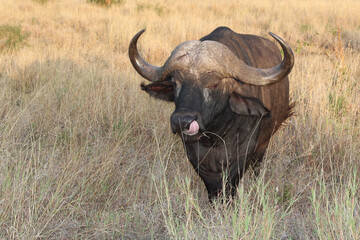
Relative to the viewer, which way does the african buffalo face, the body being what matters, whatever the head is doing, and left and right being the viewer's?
facing the viewer and to the left of the viewer
